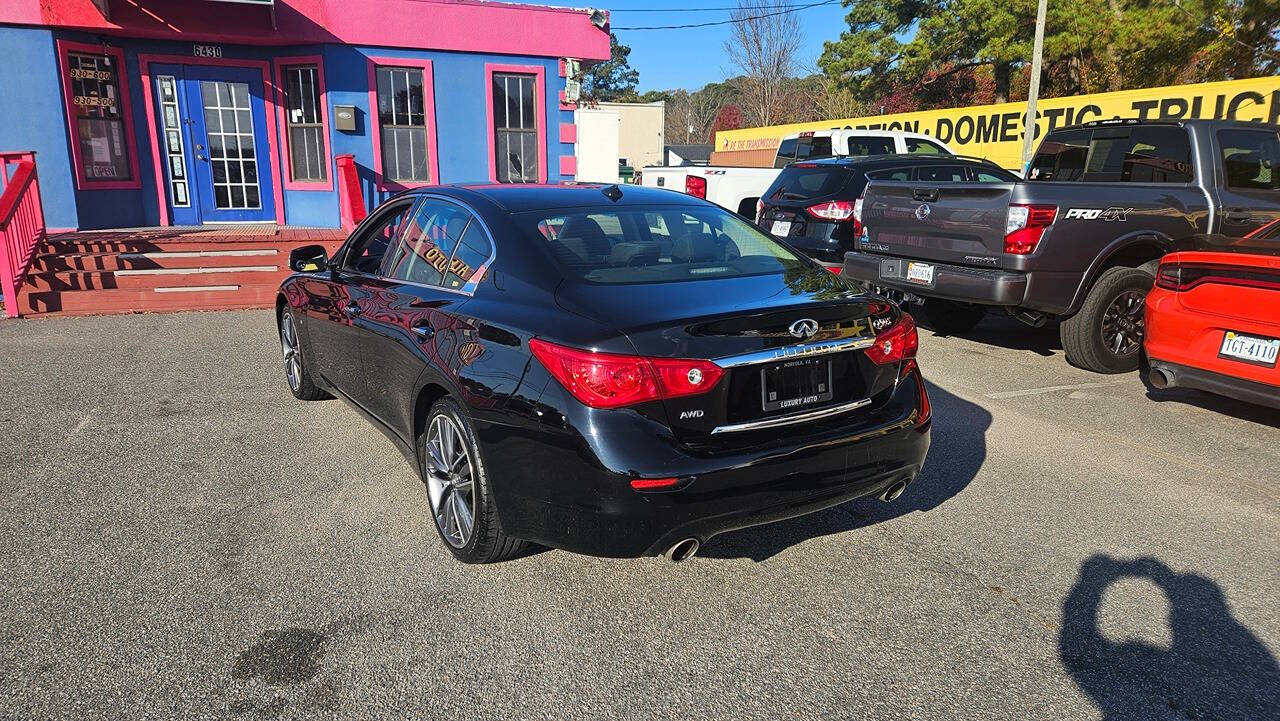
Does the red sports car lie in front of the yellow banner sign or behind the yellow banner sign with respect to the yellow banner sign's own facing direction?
in front

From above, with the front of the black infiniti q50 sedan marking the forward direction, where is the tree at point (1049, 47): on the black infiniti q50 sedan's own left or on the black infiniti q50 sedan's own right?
on the black infiniti q50 sedan's own right

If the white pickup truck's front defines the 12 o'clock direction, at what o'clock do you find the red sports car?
The red sports car is roughly at 4 o'clock from the white pickup truck.

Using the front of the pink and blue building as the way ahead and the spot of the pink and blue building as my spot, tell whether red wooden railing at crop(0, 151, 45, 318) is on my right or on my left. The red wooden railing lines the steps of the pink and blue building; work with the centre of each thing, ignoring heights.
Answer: on my right

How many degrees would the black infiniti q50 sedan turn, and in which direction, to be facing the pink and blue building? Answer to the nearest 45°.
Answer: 0° — it already faces it

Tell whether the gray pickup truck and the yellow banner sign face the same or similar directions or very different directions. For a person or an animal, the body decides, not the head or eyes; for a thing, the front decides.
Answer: very different directions

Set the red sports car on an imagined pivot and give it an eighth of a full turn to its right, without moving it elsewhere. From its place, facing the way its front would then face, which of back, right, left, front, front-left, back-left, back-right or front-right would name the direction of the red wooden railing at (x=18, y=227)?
back

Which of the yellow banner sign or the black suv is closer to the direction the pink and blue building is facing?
the black suv

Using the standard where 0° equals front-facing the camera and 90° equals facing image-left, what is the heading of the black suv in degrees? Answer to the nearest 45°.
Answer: approximately 225°
